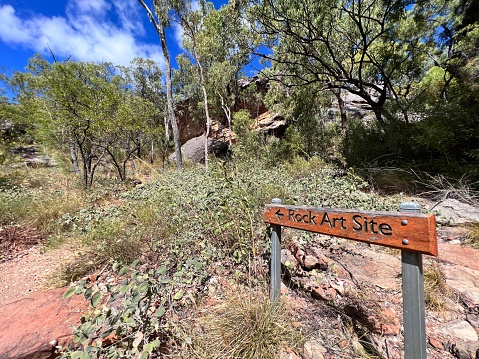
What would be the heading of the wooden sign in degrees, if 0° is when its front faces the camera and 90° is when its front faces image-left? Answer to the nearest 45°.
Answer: approximately 45°

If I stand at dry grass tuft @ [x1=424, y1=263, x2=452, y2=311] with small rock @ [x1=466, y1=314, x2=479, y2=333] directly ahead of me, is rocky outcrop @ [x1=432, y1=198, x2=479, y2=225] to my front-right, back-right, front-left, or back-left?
back-left

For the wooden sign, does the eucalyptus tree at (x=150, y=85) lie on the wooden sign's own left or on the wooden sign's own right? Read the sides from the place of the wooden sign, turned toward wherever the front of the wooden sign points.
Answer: on the wooden sign's own right

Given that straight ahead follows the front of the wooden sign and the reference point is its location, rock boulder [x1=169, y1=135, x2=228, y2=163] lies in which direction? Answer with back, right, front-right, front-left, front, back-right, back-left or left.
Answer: right

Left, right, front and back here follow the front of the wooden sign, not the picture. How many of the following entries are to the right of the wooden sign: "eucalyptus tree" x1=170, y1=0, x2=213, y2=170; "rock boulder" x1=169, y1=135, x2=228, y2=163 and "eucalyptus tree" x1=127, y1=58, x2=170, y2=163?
3

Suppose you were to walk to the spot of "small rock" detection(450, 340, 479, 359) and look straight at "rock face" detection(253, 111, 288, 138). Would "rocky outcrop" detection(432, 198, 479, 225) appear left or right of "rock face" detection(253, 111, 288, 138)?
right

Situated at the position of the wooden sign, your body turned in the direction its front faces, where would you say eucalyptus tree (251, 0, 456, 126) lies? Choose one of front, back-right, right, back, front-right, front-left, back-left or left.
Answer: back-right

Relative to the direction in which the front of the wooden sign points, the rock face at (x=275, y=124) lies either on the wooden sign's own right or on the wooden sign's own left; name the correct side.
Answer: on the wooden sign's own right
